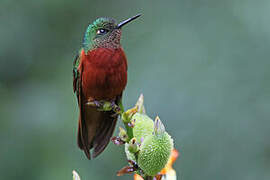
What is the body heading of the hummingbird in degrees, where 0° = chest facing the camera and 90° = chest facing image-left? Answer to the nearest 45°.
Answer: approximately 315°
